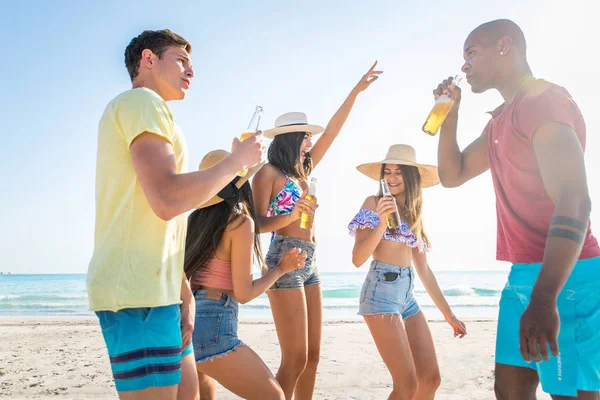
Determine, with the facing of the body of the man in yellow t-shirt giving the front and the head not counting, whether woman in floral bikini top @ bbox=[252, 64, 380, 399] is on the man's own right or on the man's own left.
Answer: on the man's own left

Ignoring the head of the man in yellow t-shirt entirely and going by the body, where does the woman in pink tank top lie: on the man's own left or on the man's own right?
on the man's own left

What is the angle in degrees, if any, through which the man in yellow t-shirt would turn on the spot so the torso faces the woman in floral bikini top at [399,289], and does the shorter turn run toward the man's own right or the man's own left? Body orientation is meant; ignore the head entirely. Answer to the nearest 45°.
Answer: approximately 45° to the man's own left

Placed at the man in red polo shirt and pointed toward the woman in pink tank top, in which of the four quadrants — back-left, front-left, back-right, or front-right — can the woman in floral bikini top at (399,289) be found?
front-right

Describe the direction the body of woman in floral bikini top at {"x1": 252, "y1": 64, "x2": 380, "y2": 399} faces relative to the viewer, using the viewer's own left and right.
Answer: facing the viewer and to the right of the viewer

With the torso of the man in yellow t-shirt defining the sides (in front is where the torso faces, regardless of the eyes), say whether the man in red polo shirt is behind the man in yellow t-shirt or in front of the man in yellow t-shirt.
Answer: in front

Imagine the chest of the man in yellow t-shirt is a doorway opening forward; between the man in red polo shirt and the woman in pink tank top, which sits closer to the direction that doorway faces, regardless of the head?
the man in red polo shirt

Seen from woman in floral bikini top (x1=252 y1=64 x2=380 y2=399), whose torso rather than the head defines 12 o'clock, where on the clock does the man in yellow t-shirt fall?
The man in yellow t-shirt is roughly at 2 o'clock from the woman in floral bikini top.

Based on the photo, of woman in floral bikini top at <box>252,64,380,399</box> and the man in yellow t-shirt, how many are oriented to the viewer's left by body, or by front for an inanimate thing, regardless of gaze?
0

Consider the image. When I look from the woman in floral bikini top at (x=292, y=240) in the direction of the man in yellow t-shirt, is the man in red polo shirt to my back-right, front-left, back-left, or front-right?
front-left

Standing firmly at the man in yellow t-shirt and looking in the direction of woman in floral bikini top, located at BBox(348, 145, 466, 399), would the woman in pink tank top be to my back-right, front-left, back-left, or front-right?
front-left

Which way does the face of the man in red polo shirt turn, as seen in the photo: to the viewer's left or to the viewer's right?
to the viewer's left

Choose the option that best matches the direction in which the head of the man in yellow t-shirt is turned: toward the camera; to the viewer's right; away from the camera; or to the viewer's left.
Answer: to the viewer's right

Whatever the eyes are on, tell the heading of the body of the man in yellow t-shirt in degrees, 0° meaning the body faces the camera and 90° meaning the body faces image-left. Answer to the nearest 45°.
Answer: approximately 270°
